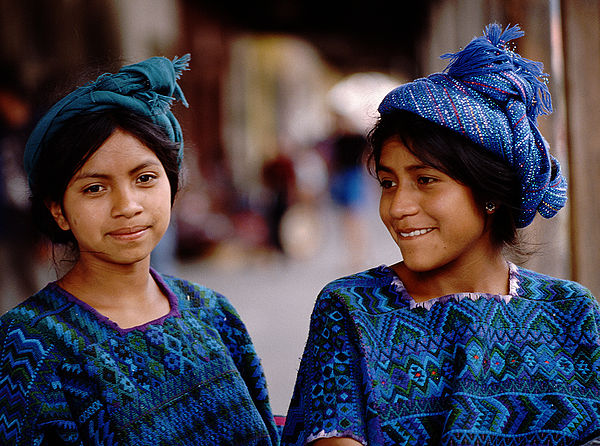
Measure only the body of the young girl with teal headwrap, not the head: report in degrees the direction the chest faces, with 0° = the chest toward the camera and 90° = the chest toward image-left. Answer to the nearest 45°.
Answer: approximately 315°
